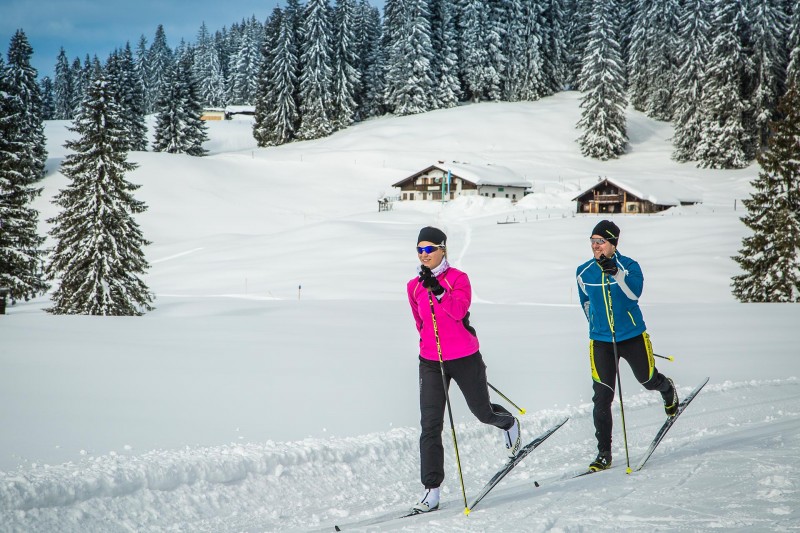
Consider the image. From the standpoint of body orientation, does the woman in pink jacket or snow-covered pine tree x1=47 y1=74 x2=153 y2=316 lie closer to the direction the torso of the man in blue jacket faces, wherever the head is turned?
the woman in pink jacket

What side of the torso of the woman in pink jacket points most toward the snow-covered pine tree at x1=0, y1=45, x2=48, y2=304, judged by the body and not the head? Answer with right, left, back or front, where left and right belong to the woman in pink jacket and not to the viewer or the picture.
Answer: right

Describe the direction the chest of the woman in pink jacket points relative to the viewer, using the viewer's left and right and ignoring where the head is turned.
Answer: facing the viewer and to the left of the viewer

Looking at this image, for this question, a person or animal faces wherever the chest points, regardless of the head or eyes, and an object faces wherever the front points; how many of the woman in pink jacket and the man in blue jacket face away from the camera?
0

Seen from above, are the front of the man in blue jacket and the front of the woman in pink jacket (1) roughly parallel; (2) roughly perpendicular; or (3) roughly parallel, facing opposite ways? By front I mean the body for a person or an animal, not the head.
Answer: roughly parallel

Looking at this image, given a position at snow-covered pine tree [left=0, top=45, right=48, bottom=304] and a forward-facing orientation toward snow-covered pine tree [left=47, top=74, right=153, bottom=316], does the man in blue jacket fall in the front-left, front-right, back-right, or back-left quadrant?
front-right

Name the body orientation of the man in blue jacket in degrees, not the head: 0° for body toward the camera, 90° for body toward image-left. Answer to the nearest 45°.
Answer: approximately 45°

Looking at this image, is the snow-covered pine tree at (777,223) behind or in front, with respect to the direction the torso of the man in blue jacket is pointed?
behind

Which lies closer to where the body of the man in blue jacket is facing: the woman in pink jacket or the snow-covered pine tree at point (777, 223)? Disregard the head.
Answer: the woman in pink jacket

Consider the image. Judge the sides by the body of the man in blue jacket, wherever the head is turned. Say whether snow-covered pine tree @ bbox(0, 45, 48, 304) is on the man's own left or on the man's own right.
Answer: on the man's own right

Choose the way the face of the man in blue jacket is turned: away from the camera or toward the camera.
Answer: toward the camera

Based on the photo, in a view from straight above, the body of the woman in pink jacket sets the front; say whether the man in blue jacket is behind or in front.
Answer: behind

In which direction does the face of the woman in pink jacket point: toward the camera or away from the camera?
toward the camera

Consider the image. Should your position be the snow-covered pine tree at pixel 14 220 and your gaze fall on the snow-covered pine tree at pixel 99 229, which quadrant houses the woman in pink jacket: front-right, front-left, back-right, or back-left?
front-right

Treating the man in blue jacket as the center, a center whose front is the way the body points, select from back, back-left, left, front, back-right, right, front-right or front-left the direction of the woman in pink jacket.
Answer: front
